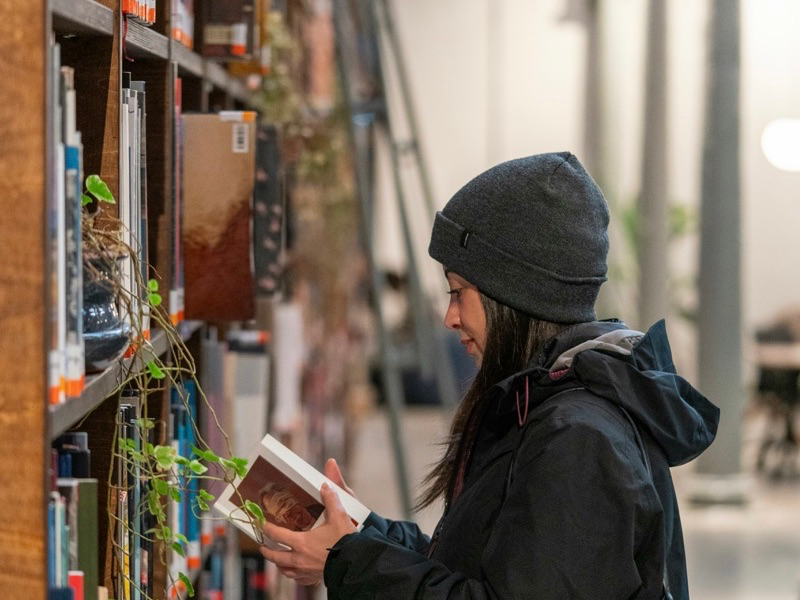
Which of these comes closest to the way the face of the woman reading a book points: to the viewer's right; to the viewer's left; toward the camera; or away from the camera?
to the viewer's left

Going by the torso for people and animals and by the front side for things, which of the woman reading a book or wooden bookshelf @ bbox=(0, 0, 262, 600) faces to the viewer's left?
the woman reading a book

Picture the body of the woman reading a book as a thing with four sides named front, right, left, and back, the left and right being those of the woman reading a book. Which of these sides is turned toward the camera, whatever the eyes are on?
left

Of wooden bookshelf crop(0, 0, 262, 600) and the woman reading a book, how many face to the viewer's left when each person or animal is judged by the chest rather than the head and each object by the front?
1

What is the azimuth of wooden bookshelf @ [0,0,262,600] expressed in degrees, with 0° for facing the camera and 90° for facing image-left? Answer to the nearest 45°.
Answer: approximately 315°
